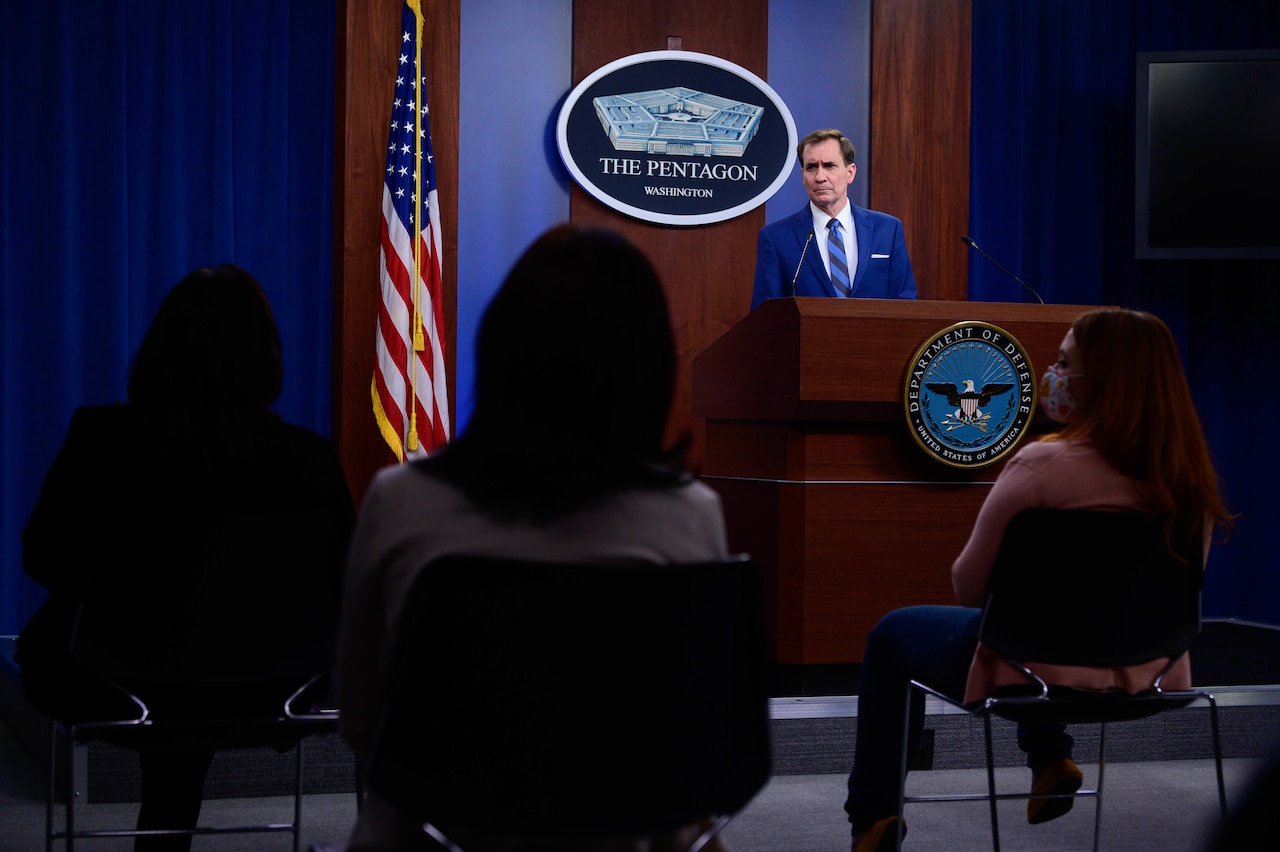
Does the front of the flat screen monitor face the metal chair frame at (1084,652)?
yes

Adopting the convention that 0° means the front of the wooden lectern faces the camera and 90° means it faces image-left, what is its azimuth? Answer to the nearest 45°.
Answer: approximately 0°

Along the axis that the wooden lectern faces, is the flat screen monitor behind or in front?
behind

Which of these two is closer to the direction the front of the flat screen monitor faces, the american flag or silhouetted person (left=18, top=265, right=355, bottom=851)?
the silhouetted person

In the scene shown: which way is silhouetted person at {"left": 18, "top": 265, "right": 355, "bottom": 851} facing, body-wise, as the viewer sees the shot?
away from the camera

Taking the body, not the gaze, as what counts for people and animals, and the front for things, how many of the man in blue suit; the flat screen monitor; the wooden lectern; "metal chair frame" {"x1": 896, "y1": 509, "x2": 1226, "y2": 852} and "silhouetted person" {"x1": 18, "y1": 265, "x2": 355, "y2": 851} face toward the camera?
3

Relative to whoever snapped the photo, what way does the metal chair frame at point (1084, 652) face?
facing away from the viewer and to the left of the viewer
